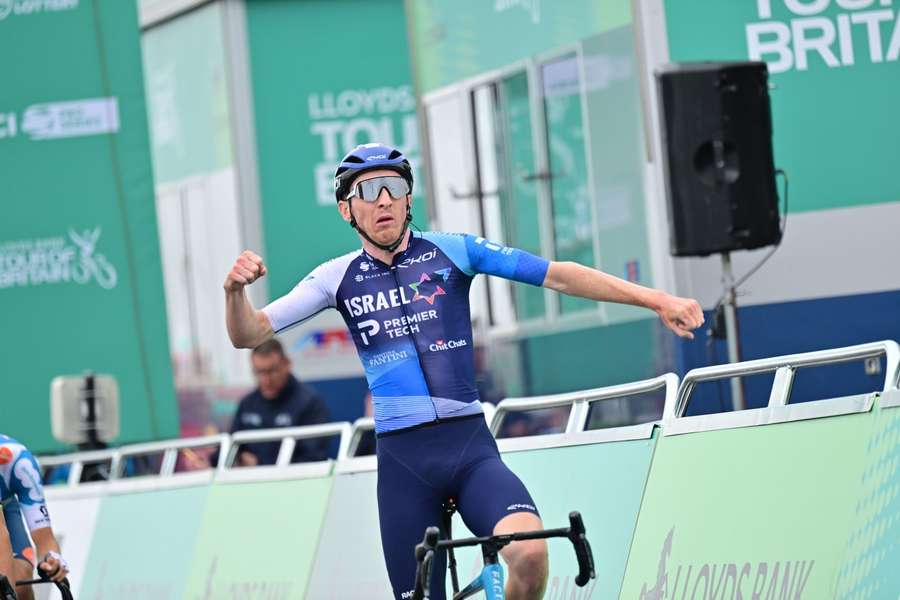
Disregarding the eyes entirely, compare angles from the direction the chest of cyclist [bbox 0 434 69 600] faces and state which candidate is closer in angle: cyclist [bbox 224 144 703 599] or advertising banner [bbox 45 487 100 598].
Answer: the cyclist

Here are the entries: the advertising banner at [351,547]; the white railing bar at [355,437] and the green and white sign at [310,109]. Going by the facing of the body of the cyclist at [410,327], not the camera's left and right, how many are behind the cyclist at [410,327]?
3

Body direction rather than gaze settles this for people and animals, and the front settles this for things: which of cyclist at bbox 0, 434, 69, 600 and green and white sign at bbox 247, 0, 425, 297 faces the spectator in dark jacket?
the green and white sign

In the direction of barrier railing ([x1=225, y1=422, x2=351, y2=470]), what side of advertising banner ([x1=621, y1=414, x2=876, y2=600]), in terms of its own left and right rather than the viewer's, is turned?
right

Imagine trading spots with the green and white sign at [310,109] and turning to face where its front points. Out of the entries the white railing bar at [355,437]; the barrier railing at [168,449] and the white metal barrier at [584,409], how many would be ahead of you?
3

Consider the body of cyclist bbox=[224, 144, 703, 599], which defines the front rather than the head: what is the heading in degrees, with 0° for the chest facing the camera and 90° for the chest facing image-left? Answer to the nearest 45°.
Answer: approximately 0°

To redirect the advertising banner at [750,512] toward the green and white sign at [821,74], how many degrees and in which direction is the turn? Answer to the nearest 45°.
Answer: approximately 135° to its right

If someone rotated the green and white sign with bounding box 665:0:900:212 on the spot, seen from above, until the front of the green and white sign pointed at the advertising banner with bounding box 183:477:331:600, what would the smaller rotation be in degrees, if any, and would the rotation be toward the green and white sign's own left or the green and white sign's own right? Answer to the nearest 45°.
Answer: approximately 45° to the green and white sign's own right

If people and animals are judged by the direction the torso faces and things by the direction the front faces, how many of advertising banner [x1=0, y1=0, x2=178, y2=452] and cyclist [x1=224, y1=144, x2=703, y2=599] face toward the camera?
2

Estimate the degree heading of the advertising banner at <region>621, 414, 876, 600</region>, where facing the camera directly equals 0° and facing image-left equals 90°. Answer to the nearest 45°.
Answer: approximately 45°

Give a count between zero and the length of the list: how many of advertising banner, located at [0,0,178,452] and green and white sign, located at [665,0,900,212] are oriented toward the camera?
2

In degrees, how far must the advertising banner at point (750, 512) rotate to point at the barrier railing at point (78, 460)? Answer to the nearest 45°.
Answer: approximately 90° to its right

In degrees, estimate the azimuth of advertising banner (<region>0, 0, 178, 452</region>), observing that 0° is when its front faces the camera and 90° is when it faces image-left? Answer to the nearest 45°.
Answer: approximately 0°
